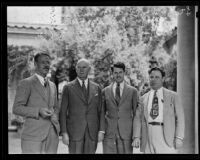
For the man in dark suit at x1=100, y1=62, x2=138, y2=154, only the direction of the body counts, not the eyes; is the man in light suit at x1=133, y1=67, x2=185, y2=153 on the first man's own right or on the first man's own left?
on the first man's own left

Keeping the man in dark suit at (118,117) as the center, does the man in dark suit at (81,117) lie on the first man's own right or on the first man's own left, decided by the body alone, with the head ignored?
on the first man's own right

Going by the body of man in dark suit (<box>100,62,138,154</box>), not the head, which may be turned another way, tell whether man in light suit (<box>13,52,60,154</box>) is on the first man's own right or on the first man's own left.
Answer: on the first man's own right

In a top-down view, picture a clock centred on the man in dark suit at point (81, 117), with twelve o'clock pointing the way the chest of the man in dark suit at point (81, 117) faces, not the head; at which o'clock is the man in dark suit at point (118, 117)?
the man in dark suit at point (118, 117) is roughly at 9 o'clock from the man in dark suit at point (81, 117).

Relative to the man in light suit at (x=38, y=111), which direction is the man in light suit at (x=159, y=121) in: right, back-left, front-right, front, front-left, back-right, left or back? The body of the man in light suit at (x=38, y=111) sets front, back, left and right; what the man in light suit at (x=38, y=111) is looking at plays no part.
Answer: front-left

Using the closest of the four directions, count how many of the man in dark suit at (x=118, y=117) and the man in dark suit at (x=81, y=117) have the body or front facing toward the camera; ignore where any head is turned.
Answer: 2

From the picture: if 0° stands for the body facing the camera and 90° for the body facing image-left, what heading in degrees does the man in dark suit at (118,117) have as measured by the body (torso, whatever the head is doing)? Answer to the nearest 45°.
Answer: approximately 0°

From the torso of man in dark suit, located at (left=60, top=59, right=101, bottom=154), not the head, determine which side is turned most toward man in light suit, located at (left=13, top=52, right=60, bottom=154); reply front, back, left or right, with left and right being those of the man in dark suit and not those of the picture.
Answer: right
